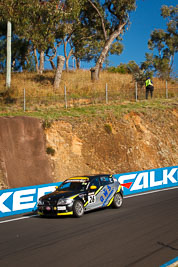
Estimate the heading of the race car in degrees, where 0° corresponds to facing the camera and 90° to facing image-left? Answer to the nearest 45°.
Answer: approximately 45°

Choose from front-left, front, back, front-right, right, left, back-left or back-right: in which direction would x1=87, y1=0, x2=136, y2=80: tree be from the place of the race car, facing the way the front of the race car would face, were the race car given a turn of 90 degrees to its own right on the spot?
front-right

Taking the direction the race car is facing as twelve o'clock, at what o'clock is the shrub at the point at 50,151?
The shrub is roughly at 4 o'clock from the race car.

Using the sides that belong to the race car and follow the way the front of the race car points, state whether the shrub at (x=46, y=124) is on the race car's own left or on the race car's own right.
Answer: on the race car's own right
